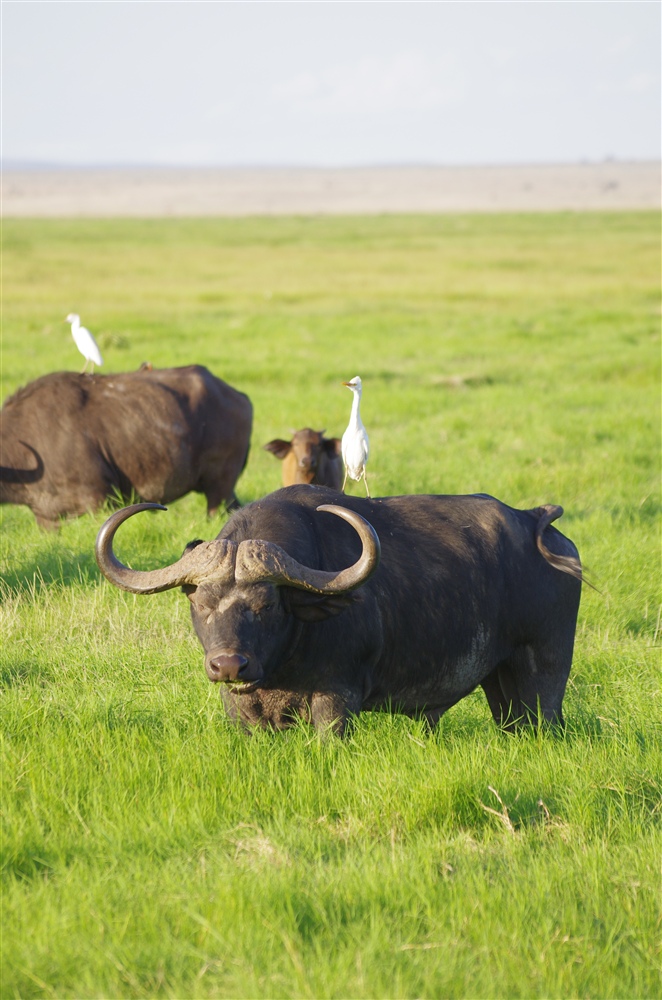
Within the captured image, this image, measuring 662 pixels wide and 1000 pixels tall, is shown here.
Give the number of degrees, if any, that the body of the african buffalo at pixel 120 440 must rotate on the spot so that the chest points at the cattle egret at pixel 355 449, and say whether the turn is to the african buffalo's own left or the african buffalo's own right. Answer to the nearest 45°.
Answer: approximately 135° to the african buffalo's own left

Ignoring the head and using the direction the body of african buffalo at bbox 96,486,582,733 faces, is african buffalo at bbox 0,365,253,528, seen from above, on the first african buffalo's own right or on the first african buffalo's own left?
on the first african buffalo's own right

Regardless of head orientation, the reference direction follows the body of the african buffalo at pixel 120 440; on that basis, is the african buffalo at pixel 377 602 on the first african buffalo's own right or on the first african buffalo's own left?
on the first african buffalo's own left

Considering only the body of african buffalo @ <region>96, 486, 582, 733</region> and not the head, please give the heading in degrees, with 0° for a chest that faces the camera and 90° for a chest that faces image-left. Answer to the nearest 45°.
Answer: approximately 45°

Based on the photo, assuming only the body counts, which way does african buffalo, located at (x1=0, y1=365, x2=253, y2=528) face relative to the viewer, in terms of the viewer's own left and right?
facing to the left of the viewer
